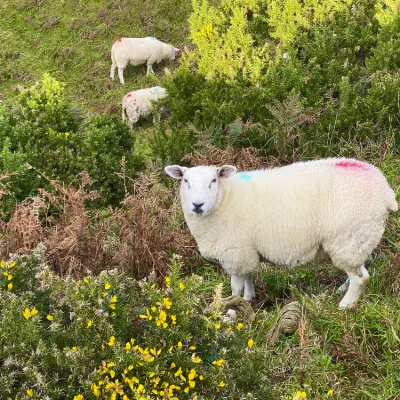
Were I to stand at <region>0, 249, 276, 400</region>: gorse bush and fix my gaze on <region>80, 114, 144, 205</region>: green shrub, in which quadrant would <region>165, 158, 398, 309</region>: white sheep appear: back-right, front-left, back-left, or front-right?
front-right

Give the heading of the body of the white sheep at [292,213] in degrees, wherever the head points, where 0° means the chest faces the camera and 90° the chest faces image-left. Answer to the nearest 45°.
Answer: approximately 90°

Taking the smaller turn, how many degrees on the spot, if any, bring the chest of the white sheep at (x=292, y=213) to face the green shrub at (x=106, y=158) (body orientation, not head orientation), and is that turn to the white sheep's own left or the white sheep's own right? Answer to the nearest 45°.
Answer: approximately 45° to the white sheep's own right

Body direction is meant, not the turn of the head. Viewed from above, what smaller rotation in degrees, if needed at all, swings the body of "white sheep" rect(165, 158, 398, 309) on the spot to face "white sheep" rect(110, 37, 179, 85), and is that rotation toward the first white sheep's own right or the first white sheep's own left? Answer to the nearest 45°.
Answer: approximately 90° to the first white sheep's own right

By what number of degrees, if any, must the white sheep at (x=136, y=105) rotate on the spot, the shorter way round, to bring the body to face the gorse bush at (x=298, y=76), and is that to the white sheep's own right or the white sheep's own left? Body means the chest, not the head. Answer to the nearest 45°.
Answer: approximately 90° to the white sheep's own right

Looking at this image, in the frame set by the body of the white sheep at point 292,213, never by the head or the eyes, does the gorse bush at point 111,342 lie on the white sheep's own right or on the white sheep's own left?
on the white sheep's own left
